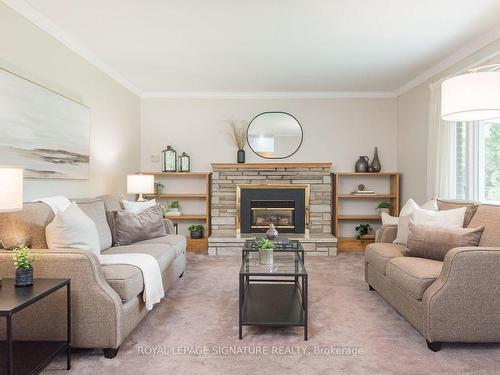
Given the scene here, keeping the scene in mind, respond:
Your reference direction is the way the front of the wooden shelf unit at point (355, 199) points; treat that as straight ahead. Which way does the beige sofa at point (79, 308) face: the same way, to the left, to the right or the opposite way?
to the left

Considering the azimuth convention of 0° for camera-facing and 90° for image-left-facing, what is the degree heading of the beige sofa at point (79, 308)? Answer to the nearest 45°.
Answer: approximately 315°

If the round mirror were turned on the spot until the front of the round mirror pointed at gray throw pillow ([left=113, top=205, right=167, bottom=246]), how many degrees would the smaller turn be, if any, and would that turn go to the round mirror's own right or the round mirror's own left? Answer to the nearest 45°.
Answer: approximately 45° to the round mirror's own right

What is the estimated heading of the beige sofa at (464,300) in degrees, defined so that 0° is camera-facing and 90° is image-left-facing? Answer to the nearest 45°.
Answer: approximately 45°

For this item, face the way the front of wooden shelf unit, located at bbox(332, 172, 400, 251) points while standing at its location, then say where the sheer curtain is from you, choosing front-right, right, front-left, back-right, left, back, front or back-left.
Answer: front-left

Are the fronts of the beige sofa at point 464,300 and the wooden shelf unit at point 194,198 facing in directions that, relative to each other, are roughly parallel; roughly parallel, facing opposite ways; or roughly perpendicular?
roughly perpendicular

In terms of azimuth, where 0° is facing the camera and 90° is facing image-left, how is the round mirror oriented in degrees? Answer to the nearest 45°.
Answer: approximately 0°

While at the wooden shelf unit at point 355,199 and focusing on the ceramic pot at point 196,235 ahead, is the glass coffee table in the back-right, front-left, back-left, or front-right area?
front-left

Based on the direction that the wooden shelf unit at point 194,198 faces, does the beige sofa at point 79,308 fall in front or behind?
in front

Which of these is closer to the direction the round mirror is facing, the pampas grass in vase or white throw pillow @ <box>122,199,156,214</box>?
the white throw pillow

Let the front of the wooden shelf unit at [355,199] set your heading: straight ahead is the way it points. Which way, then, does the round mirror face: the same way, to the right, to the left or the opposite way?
the same way

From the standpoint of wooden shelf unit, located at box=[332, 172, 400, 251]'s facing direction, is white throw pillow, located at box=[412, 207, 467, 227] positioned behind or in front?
in front

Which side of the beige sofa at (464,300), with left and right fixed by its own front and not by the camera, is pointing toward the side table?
front

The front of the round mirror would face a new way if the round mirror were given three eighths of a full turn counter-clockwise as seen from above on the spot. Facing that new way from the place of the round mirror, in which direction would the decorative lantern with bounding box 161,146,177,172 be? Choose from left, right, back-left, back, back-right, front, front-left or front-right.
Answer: back-left

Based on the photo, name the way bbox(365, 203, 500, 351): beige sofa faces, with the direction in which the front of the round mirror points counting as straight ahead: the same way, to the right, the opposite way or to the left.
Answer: to the right

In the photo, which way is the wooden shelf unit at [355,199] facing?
toward the camera

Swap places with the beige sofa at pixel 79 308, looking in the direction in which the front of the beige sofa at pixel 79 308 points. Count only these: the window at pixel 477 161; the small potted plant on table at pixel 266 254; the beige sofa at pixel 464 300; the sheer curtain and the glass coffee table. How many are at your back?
0

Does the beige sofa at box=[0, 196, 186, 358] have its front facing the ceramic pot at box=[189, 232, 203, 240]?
no

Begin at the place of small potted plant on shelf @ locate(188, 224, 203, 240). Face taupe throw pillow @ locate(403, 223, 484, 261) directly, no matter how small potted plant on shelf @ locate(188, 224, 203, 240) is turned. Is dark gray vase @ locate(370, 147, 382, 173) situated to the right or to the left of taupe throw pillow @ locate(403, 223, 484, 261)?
left
